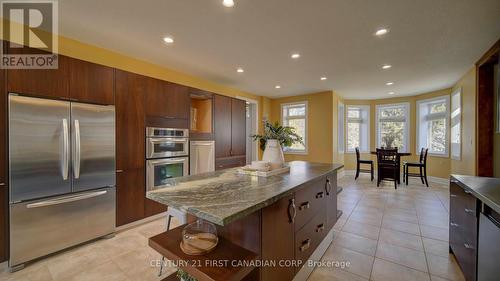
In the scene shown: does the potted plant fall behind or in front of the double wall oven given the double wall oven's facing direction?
in front

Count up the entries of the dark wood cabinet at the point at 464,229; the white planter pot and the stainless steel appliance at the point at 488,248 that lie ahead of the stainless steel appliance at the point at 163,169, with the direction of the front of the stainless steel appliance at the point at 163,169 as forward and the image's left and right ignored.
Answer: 3

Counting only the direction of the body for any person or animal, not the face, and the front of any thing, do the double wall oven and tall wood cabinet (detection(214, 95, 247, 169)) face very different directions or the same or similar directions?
same or similar directions

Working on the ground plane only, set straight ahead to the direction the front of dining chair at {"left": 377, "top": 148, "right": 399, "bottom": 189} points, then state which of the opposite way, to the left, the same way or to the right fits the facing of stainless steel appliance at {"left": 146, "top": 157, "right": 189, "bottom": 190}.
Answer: to the right

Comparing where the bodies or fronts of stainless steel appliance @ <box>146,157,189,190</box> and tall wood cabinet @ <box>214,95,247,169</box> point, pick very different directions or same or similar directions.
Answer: same or similar directions

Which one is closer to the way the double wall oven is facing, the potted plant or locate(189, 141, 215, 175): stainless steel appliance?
the potted plant

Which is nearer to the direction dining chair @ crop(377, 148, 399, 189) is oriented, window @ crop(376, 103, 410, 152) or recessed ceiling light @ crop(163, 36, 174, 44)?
the window

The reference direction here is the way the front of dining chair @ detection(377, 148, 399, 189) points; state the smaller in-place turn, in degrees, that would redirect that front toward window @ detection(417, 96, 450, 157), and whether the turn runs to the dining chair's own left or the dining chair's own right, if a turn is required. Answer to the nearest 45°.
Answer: approximately 45° to the dining chair's own right

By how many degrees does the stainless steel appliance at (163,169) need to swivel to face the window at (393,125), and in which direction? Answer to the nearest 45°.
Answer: approximately 45° to its left

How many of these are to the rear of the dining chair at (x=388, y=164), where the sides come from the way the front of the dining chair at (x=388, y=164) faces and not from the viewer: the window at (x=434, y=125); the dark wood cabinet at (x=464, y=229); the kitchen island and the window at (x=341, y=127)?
2

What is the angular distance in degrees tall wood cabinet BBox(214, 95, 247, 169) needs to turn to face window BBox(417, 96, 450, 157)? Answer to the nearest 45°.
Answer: approximately 45° to its left

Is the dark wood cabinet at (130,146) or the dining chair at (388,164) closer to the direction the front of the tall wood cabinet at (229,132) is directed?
the dining chair

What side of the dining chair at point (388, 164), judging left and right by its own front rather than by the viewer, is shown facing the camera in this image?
back

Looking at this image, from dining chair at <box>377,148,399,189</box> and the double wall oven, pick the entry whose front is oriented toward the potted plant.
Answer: the double wall oven

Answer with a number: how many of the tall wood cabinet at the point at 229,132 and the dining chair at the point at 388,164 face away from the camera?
1

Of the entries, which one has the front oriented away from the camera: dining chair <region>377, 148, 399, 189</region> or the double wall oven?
the dining chair

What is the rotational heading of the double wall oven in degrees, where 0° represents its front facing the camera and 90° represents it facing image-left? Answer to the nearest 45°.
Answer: approximately 315°

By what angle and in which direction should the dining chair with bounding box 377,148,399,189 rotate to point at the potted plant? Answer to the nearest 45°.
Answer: approximately 180°

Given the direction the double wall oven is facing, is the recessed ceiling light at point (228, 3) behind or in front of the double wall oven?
in front
